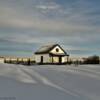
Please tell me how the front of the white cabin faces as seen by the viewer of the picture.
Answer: facing the viewer and to the right of the viewer
